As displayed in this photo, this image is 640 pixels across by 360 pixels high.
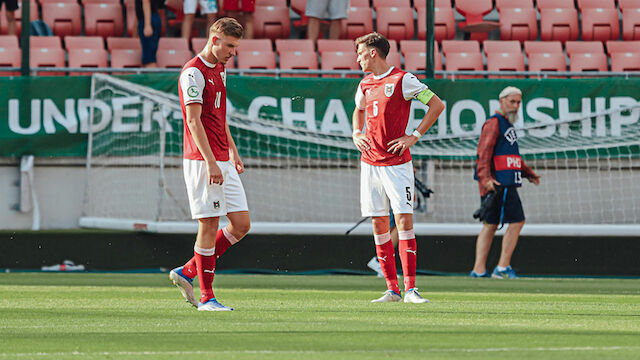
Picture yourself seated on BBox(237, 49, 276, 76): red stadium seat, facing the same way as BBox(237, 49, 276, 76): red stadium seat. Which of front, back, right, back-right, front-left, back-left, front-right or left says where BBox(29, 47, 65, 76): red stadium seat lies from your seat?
right

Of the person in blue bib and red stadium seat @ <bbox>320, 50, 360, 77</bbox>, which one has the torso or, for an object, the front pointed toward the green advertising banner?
the red stadium seat

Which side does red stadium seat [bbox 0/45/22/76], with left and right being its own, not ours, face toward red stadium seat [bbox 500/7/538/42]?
left

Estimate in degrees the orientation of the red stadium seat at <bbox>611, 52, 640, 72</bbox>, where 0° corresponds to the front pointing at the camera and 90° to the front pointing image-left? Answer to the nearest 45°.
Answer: approximately 0°

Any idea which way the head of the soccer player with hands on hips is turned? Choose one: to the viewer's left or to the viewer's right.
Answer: to the viewer's left

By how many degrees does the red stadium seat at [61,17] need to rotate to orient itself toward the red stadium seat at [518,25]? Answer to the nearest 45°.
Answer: approximately 90° to its left
